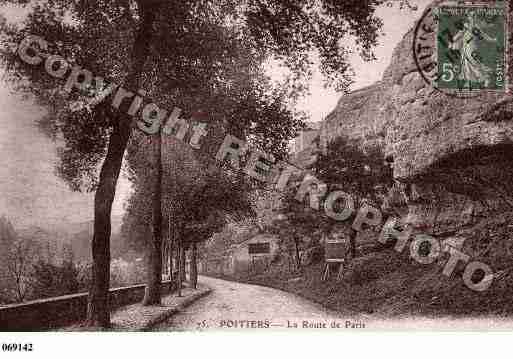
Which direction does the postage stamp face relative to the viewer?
toward the camera
